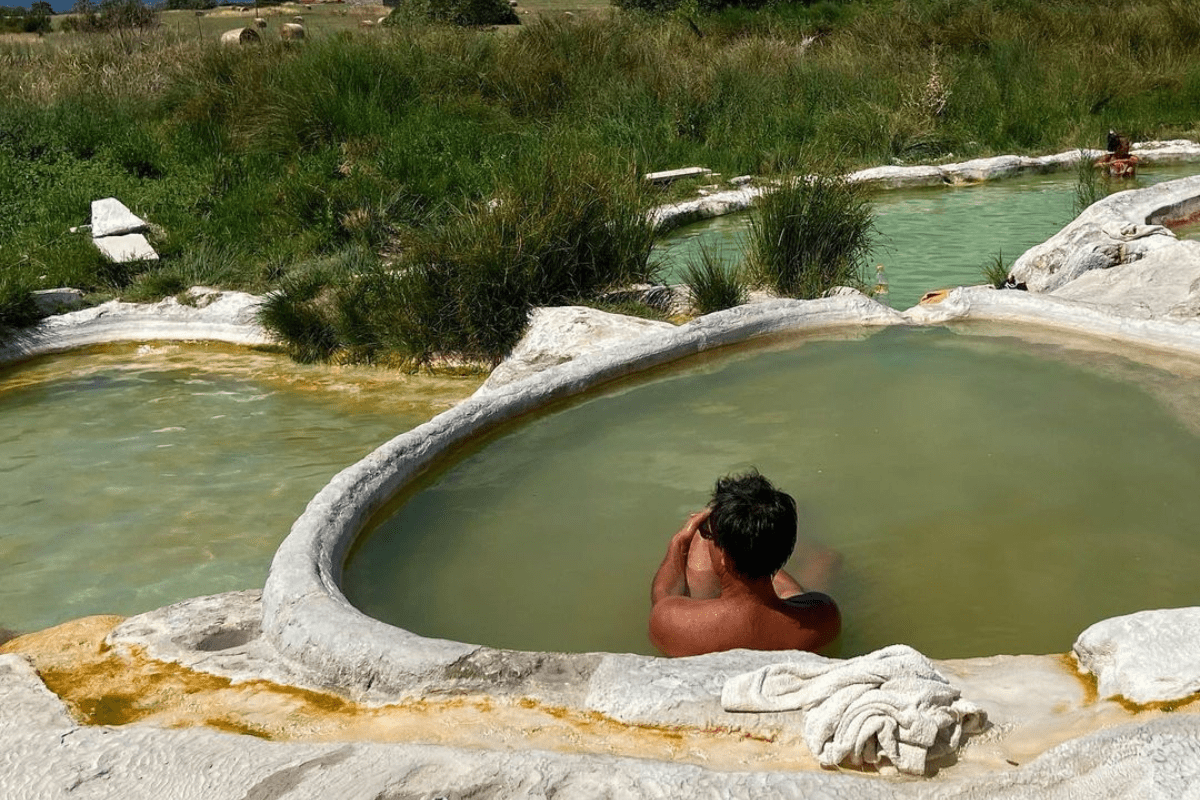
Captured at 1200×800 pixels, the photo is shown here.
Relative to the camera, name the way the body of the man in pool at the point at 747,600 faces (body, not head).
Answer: away from the camera

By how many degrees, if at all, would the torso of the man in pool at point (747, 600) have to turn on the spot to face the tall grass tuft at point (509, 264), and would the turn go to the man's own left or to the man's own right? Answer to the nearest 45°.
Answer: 0° — they already face it

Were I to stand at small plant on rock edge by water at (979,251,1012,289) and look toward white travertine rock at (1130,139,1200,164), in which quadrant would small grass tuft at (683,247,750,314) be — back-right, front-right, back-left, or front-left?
back-left

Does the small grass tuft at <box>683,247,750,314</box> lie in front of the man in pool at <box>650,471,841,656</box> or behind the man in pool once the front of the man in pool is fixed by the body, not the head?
in front

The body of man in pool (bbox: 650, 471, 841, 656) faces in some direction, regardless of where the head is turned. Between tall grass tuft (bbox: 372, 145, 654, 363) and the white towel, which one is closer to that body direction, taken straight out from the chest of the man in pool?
the tall grass tuft

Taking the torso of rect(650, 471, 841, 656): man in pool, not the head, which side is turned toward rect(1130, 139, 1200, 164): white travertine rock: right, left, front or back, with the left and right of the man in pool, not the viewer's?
front

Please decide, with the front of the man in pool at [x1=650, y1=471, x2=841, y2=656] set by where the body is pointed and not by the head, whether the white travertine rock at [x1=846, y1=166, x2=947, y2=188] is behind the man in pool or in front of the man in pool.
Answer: in front

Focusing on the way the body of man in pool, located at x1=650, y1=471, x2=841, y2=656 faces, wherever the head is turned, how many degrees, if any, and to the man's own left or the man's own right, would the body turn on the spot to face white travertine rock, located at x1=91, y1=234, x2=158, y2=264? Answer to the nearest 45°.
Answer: approximately 45° to the man's own left

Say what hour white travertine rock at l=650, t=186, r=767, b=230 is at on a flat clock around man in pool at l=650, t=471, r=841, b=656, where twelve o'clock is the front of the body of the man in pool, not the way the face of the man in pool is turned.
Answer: The white travertine rock is roughly at 12 o'clock from the man in pool.
